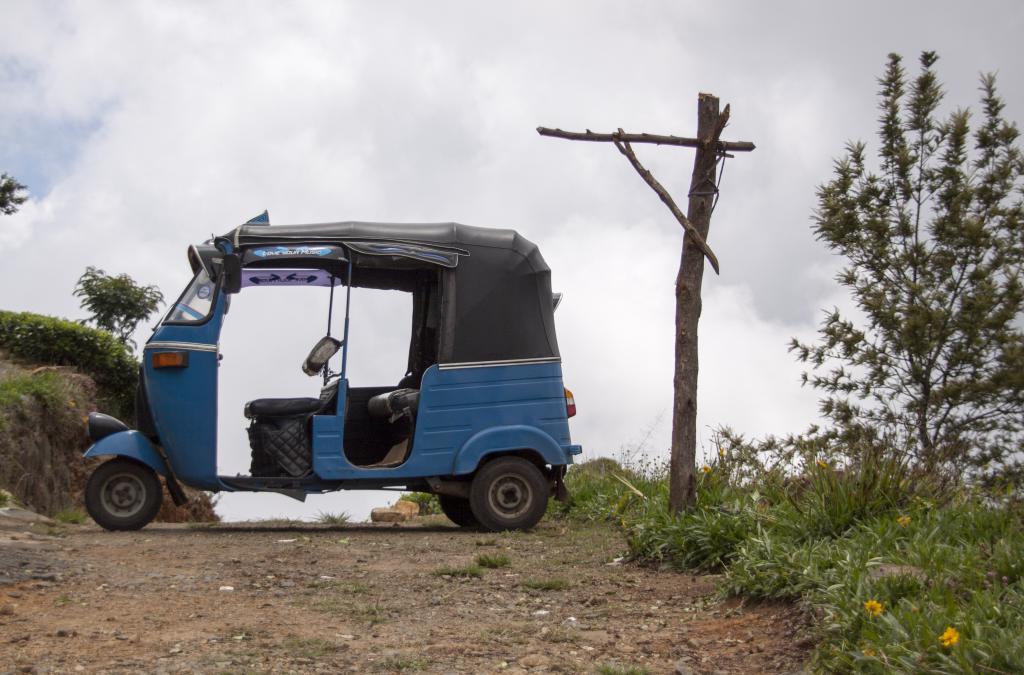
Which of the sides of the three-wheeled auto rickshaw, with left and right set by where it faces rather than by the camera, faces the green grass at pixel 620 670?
left

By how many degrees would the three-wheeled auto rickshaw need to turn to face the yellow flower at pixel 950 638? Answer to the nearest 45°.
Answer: approximately 90° to its left

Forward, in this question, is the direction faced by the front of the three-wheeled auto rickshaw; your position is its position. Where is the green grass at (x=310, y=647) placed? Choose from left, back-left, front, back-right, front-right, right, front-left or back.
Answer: left

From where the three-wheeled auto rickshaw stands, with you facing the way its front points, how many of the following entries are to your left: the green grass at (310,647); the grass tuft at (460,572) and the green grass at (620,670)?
3

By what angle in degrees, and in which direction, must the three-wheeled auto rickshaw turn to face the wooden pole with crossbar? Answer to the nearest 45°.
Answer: approximately 135° to its left

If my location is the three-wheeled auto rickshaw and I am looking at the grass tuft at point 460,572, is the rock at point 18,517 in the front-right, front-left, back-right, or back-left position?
back-right

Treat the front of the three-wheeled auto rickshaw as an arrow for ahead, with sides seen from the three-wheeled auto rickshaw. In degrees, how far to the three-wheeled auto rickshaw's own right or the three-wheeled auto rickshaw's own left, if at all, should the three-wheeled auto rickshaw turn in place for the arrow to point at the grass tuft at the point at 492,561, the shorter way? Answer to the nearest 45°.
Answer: approximately 90° to the three-wheeled auto rickshaw's own left

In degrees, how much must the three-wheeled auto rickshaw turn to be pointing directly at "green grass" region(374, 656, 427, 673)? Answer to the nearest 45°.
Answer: approximately 90° to its left

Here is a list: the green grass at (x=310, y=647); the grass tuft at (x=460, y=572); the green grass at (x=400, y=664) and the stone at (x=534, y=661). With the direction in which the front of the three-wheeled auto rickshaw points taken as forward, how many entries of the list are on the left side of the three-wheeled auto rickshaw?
4

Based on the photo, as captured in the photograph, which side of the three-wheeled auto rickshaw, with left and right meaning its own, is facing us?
left

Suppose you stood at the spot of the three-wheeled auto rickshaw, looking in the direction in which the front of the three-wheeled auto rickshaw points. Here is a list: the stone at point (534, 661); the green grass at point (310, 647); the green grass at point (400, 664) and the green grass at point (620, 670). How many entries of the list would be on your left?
4

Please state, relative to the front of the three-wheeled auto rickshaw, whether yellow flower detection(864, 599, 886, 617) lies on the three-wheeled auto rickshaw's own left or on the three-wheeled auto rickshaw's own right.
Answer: on the three-wheeled auto rickshaw's own left

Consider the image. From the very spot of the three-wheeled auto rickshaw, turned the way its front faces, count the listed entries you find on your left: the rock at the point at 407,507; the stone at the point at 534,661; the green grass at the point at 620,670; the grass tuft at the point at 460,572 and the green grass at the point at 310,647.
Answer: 4

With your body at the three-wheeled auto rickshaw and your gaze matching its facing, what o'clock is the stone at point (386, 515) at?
The stone is roughly at 3 o'clock from the three-wheeled auto rickshaw.

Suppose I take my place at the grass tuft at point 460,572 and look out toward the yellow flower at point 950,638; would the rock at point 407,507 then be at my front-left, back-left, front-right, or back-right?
back-left
